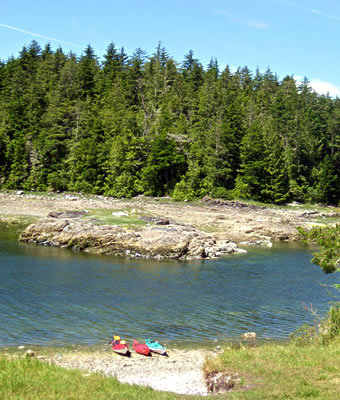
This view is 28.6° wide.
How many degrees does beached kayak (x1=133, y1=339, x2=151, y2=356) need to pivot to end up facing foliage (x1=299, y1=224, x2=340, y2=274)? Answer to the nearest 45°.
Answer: approximately 45° to its left

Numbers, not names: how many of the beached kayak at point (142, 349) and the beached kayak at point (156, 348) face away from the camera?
0

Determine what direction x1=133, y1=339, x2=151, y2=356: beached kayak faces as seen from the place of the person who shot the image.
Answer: facing the viewer and to the right of the viewer

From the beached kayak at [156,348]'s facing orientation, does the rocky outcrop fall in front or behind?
behind

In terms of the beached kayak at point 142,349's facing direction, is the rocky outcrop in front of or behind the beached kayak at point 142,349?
behind
